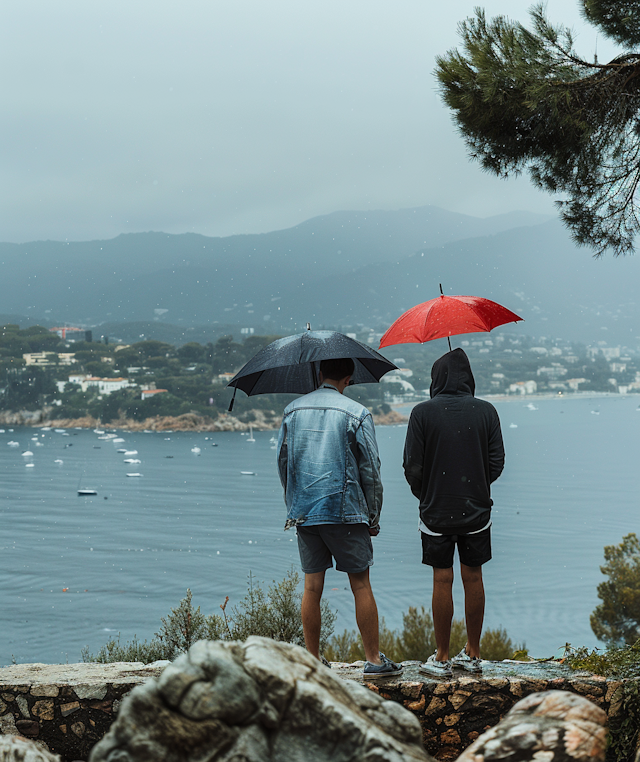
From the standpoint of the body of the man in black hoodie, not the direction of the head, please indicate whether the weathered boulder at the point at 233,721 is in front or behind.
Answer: behind

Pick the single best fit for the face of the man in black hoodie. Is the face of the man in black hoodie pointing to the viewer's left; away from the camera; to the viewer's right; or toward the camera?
away from the camera

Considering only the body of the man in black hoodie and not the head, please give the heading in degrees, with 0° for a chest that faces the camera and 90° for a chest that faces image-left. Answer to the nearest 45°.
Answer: approximately 180°

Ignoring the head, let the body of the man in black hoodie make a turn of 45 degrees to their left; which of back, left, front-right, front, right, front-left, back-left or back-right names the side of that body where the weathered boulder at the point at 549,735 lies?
back-left

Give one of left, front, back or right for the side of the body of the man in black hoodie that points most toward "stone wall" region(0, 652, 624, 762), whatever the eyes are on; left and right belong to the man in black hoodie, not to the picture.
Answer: back

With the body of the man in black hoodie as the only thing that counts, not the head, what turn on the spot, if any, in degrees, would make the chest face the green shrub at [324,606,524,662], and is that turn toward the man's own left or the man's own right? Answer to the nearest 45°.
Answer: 0° — they already face it
